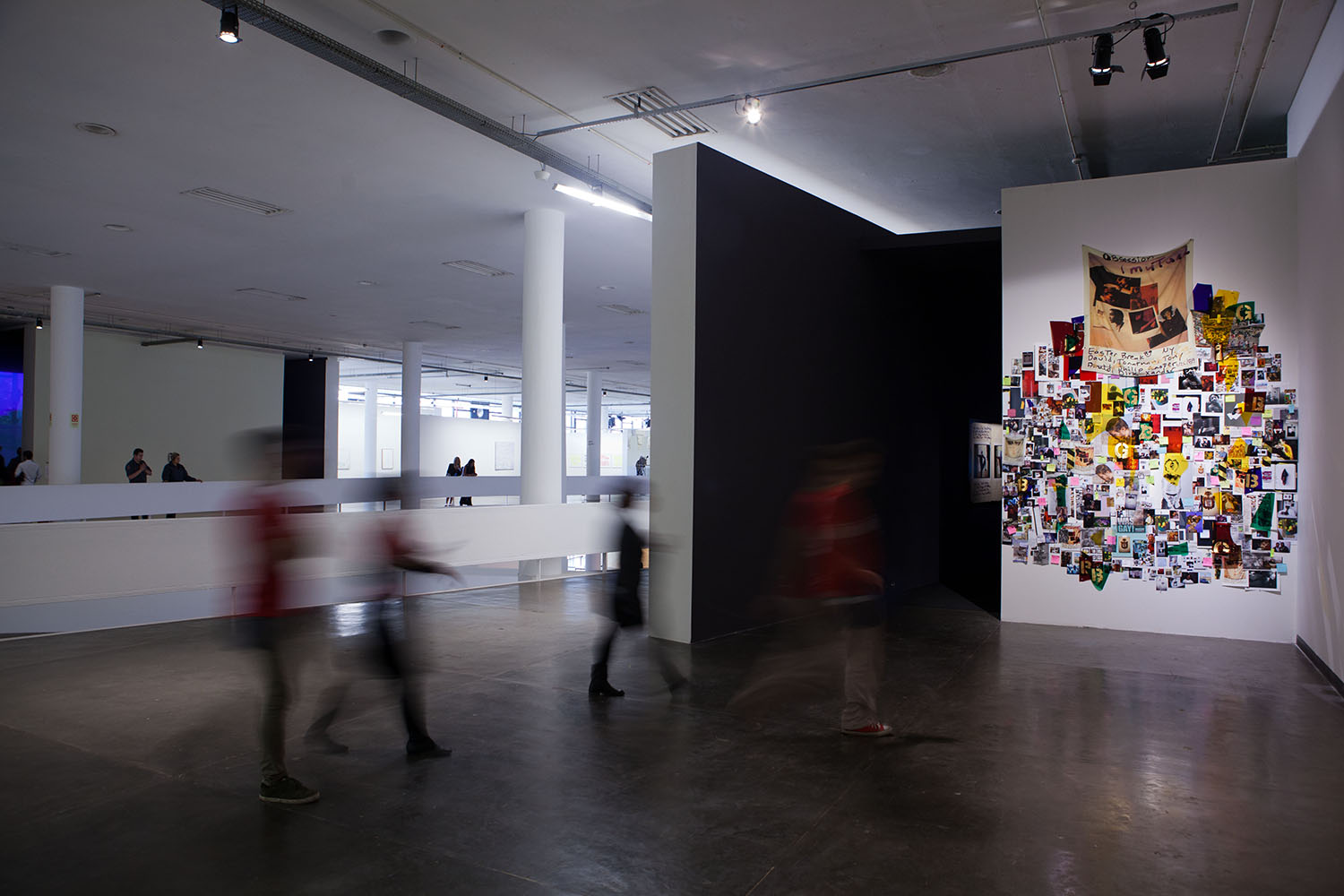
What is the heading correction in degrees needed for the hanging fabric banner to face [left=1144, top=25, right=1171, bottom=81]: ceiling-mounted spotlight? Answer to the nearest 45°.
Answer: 0° — it already faces it

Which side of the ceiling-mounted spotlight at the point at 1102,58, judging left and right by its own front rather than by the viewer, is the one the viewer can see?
back
